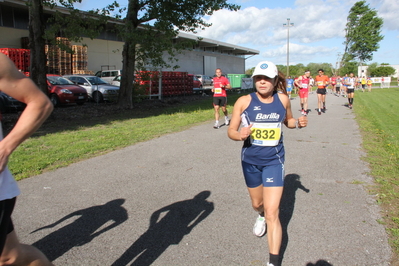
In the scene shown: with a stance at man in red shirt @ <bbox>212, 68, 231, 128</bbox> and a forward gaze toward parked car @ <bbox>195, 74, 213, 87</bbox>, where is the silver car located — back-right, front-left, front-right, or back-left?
front-left

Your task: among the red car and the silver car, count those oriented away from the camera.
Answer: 0

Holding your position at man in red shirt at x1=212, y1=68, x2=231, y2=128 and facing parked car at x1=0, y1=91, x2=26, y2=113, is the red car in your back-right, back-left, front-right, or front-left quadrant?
front-right

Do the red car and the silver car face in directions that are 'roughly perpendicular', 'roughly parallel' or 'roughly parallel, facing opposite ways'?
roughly parallel

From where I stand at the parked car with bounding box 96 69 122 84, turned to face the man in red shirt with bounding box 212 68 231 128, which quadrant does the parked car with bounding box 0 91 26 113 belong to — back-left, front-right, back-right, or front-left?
front-right

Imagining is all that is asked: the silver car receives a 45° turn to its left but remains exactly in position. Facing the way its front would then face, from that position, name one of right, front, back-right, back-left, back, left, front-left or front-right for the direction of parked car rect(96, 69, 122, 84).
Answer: left
